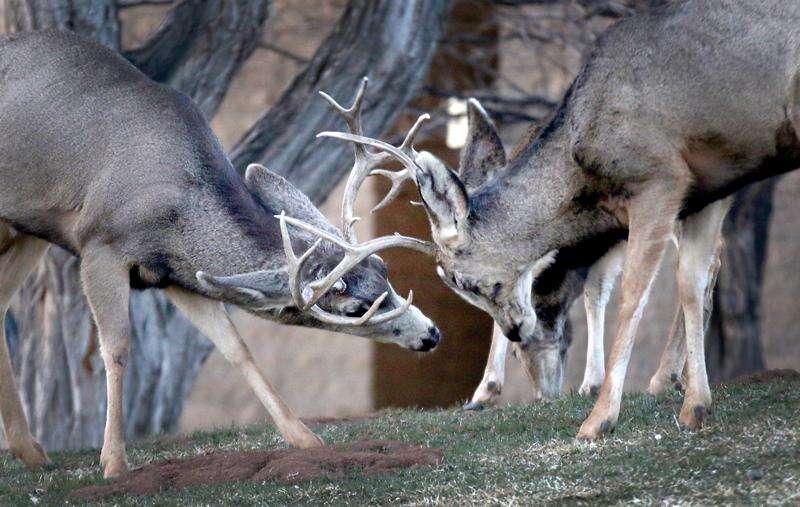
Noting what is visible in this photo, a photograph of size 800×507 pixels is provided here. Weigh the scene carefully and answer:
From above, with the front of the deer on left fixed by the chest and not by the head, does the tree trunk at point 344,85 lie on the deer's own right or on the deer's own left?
on the deer's own left

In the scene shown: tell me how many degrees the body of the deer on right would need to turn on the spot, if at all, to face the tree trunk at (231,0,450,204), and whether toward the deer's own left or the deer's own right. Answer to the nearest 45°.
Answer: approximately 45° to the deer's own right

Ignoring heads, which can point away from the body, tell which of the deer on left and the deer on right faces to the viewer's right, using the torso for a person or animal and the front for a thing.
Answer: the deer on left

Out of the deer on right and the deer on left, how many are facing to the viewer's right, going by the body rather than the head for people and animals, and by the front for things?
1

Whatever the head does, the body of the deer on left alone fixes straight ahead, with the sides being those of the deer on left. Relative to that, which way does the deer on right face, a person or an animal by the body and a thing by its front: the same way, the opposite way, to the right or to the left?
the opposite way

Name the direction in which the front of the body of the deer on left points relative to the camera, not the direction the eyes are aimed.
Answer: to the viewer's right

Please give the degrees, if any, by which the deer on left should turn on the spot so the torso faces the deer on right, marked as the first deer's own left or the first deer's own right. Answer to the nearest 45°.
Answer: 0° — it already faces it

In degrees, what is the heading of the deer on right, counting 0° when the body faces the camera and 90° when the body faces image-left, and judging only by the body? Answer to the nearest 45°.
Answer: approximately 90°

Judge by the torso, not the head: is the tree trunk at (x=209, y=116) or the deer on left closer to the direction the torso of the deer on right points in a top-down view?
the deer on left

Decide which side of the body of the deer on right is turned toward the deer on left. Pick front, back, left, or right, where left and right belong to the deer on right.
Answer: front

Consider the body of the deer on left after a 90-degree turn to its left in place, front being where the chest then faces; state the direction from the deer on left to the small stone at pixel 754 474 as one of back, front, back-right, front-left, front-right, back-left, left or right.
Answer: back-right
